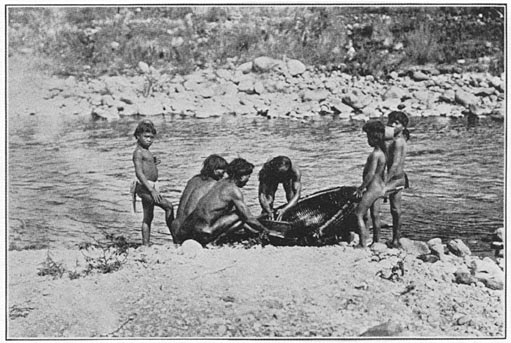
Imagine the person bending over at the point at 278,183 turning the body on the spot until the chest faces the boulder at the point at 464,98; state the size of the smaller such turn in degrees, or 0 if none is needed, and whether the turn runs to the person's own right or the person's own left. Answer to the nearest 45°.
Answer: approximately 90° to the person's own left

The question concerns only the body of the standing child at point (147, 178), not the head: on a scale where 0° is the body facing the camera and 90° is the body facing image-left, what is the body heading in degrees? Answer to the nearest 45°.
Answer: approximately 315°

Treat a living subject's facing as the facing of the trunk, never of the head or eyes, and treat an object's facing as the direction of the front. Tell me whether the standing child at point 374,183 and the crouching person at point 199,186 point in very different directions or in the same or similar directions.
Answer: very different directions

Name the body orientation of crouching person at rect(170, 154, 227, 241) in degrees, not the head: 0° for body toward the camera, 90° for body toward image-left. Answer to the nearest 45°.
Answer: approximately 270°

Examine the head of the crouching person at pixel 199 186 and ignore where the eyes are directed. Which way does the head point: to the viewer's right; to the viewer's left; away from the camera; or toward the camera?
to the viewer's right

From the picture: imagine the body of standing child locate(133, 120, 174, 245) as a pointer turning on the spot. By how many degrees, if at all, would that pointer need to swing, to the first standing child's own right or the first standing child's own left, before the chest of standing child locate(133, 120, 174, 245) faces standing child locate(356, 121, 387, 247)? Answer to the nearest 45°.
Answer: approximately 45° to the first standing child's own left

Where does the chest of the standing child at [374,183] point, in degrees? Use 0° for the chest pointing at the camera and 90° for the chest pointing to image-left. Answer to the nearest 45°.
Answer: approximately 90°
